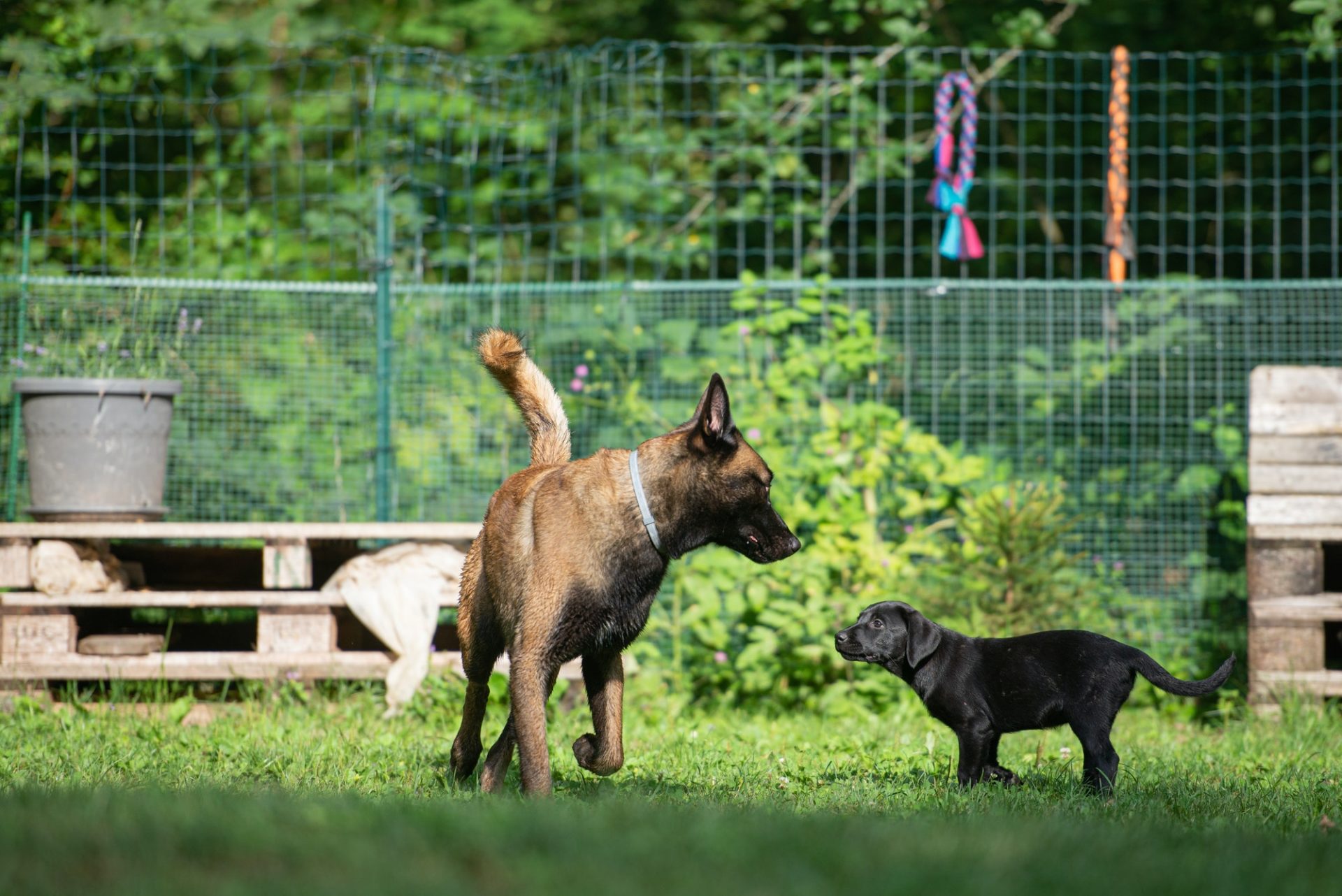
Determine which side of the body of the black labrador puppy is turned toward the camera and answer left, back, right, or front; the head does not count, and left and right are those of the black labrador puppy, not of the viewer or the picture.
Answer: left

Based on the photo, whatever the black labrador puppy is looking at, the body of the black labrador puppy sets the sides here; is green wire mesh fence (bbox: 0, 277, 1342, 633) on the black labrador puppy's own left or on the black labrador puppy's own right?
on the black labrador puppy's own right

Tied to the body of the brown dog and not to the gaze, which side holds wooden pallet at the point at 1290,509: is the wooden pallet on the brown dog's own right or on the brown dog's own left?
on the brown dog's own left

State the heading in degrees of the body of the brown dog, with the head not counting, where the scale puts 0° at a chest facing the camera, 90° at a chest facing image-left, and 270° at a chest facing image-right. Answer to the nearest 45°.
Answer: approximately 315°

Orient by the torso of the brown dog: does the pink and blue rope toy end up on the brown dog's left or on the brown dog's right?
on the brown dog's left

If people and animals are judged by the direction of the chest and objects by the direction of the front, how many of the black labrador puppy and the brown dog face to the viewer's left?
1
